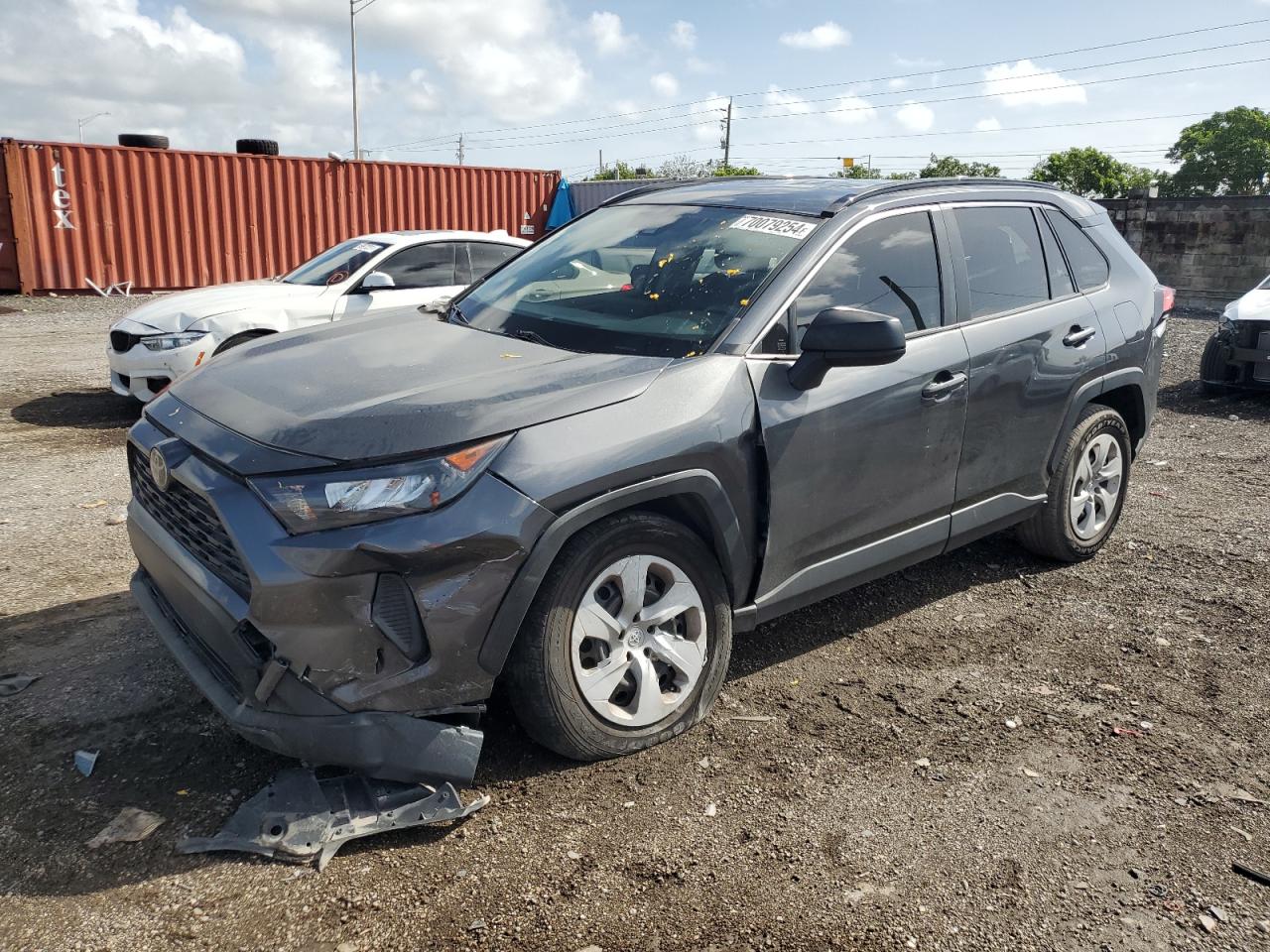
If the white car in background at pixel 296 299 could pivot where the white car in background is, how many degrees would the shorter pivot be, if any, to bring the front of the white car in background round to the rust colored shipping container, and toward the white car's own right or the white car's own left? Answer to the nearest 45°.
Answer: approximately 135° to the white car's own right

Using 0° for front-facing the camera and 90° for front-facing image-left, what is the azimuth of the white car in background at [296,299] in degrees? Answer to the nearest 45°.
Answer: approximately 45°

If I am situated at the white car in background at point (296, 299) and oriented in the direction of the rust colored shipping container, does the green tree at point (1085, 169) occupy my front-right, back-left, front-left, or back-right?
front-right

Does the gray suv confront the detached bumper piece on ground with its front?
yes

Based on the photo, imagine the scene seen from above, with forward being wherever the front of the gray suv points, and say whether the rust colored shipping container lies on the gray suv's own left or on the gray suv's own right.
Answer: on the gray suv's own right

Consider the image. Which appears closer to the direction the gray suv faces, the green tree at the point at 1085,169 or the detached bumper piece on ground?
the detached bumper piece on ground

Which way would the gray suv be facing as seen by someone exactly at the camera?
facing the viewer and to the left of the viewer

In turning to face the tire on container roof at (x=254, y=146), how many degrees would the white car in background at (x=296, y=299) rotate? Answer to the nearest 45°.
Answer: approximately 135° to its right

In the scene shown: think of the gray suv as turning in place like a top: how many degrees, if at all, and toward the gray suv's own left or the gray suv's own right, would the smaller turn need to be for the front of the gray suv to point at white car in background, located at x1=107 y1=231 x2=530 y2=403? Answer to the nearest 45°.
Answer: approximately 90° to the gray suv's own right

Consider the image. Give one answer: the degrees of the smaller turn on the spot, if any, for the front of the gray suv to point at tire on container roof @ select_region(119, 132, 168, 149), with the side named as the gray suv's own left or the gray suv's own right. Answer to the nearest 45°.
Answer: approximately 90° to the gray suv's own right

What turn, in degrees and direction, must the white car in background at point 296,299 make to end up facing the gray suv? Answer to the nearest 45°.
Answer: approximately 45° to its left

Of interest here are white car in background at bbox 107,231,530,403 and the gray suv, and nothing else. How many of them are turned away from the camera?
0

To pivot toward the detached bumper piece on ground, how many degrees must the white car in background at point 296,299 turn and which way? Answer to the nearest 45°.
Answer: approximately 45° to its left

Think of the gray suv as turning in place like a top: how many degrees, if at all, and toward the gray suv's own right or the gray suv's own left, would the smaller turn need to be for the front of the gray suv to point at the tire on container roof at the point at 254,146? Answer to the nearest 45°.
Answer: approximately 90° to the gray suv's own right

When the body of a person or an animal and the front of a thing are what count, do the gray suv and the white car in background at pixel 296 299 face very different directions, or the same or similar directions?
same or similar directions

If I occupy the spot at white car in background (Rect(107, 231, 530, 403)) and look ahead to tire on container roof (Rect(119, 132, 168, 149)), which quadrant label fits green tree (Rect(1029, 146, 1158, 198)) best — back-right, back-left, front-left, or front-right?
front-right

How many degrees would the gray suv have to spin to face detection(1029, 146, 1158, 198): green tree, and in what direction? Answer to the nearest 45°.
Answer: approximately 180°
